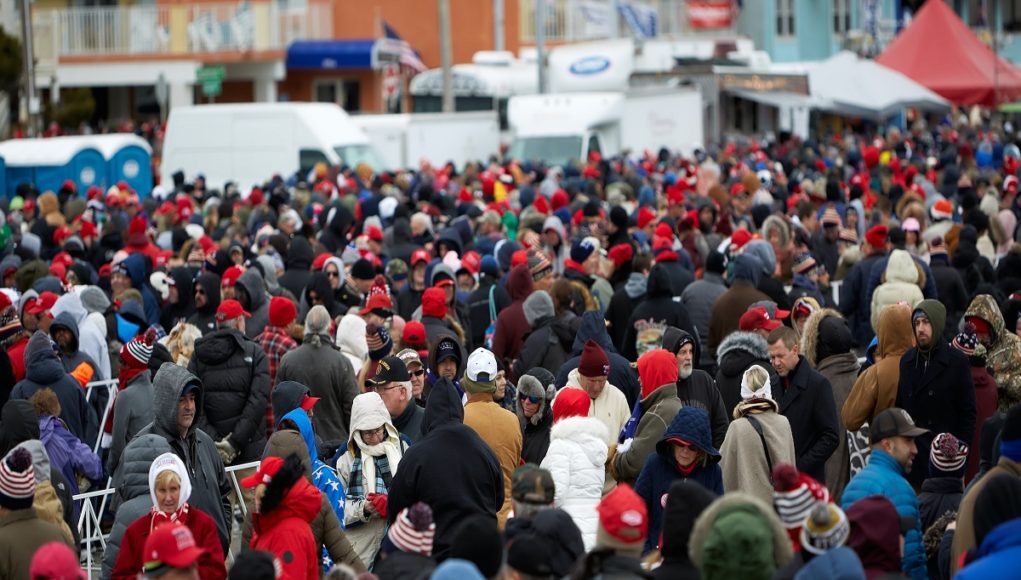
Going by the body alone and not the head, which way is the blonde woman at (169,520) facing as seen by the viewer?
toward the camera

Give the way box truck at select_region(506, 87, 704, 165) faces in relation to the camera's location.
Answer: facing the viewer and to the left of the viewer

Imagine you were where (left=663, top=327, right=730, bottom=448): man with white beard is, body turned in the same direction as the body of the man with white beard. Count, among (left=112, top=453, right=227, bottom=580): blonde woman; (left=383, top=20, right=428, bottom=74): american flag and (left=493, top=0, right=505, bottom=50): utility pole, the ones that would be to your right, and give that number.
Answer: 1

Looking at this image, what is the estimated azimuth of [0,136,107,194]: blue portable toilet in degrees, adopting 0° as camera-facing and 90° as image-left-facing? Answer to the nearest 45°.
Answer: approximately 315°

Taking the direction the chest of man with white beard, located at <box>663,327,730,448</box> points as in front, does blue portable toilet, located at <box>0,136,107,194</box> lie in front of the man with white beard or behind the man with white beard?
behind

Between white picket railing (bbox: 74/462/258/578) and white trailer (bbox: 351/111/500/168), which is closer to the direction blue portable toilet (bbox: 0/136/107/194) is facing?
the white picket railing

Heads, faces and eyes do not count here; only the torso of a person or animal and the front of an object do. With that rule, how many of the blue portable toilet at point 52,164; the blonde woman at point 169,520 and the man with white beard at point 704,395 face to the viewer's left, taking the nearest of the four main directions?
0

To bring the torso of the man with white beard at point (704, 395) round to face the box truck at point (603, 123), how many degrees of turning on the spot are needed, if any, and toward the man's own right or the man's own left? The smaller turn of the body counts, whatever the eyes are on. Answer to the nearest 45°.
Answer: approximately 135° to the man's own left

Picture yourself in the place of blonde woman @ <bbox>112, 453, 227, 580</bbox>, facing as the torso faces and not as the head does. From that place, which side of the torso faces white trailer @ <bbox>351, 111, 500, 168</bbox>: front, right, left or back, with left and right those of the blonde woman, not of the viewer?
back

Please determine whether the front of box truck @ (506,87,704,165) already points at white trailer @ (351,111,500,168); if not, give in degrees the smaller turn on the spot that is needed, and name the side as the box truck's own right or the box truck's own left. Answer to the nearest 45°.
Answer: approximately 45° to the box truck's own right

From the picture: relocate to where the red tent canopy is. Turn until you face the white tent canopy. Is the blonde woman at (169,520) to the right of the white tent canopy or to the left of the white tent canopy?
left
